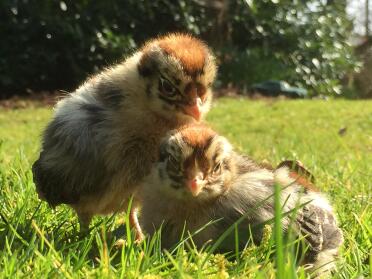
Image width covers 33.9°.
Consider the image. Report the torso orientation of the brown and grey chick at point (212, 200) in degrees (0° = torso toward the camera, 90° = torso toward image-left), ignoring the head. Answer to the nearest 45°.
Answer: approximately 45°

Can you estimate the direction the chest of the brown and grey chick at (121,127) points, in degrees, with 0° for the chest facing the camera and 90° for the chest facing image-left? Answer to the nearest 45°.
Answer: approximately 315°

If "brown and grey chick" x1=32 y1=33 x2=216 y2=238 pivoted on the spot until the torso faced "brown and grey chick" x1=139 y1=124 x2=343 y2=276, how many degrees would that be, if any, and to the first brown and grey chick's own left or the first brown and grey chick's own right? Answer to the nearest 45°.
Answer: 0° — it already faces it

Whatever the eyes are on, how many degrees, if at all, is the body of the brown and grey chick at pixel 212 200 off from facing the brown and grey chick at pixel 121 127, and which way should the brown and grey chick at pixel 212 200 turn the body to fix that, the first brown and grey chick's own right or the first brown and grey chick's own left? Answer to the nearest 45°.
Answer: approximately 90° to the first brown and grey chick's own right

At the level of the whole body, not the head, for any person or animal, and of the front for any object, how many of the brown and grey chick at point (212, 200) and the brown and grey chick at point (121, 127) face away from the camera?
0
